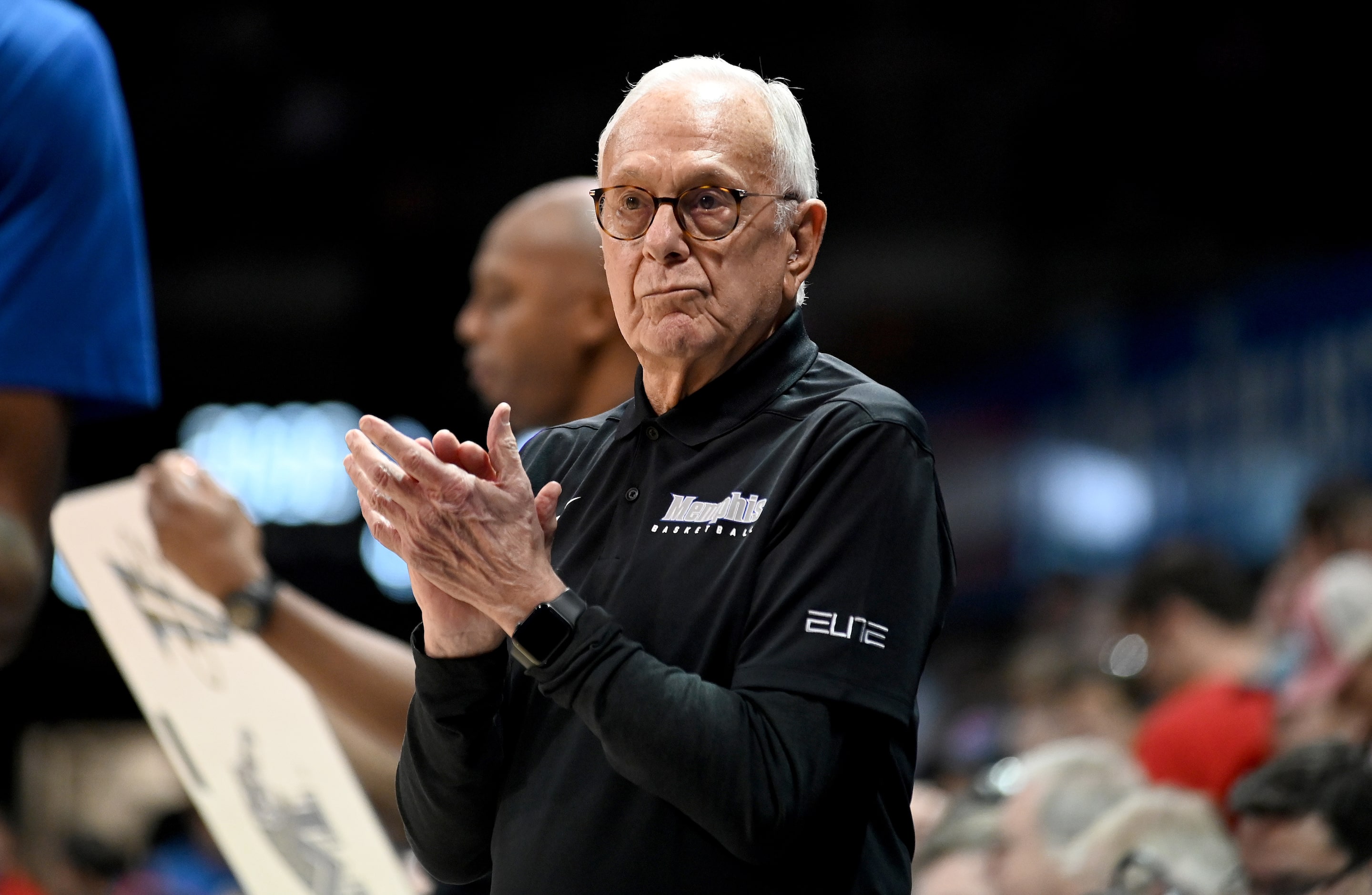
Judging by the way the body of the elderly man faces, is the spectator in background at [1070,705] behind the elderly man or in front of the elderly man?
behind

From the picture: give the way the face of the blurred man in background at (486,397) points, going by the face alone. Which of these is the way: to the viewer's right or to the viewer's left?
to the viewer's left

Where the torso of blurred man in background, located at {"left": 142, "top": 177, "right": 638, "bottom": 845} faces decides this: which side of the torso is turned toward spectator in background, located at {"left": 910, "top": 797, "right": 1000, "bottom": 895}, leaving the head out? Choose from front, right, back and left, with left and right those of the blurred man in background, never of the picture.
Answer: back

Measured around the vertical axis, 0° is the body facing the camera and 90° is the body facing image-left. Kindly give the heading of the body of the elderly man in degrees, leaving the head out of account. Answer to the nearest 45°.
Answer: approximately 45°

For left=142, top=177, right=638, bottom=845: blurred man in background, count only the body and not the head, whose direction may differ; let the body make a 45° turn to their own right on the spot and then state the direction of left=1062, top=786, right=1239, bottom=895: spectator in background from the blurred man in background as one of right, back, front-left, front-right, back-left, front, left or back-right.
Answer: back-right

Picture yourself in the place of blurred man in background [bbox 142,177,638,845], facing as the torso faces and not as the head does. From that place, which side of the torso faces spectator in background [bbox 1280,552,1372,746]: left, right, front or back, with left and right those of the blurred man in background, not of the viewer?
back

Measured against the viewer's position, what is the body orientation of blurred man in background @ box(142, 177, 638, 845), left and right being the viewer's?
facing to the left of the viewer
